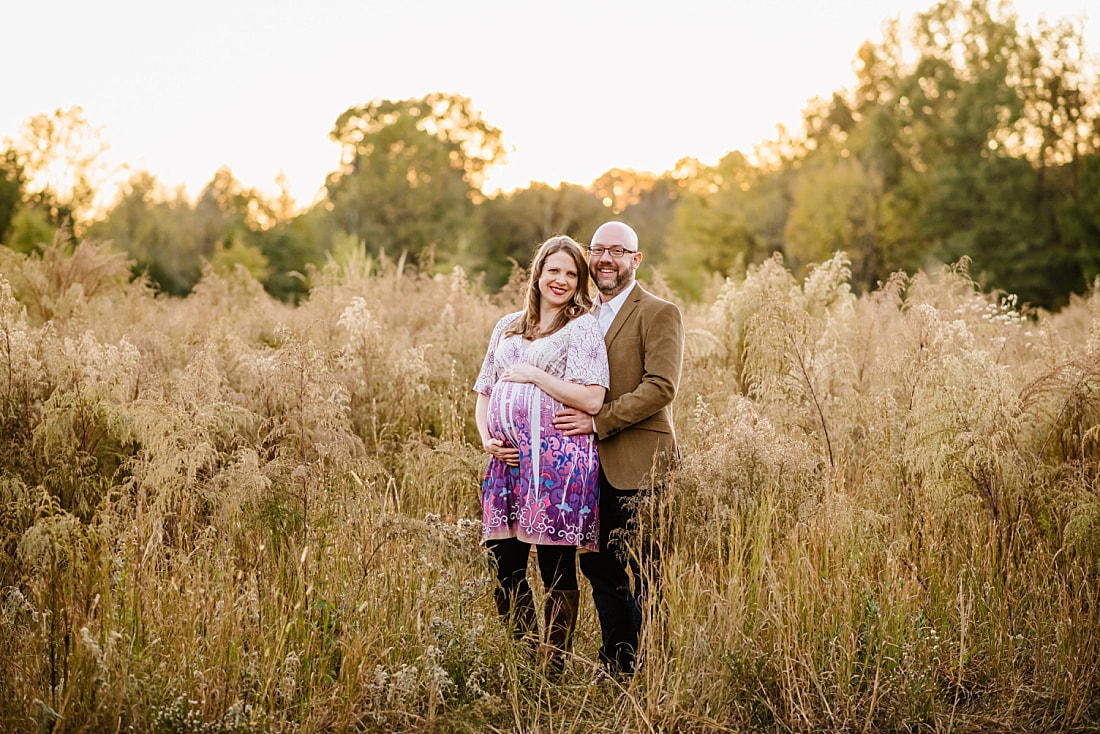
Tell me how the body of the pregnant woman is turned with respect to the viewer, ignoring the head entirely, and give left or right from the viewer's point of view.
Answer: facing the viewer and to the left of the viewer

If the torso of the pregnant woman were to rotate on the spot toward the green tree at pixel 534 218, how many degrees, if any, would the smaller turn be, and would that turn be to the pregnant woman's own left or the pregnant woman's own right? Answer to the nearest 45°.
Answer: approximately 135° to the pregnant woman's own right

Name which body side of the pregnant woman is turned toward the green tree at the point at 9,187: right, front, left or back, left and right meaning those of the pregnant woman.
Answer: right

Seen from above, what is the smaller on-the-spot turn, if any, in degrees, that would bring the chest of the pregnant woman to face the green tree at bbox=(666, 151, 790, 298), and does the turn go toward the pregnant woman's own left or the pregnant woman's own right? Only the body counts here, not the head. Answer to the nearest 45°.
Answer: approximately 135° to the pregnant woman's own right
